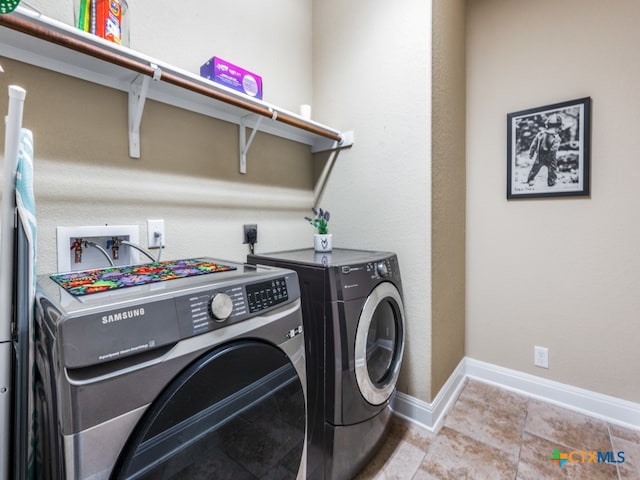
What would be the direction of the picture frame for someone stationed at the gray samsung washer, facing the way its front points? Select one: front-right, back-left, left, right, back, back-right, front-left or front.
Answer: front-left

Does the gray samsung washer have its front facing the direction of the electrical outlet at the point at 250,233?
no

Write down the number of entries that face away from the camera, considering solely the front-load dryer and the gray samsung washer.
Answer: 0

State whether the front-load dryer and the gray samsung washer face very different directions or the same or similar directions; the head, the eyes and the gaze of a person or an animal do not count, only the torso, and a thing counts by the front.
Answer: same or similar directions

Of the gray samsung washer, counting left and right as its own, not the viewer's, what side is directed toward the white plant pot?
left

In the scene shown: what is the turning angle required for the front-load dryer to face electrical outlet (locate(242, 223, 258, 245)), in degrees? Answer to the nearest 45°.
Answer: approximately 180°

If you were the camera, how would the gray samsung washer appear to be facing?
facing the viewer and to the right of the viewer

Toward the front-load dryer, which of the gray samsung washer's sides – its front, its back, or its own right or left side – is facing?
left

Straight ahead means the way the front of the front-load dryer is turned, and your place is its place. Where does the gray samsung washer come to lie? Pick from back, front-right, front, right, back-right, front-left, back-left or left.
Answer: right

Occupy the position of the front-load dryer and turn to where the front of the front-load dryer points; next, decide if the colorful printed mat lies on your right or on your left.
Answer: on your right
